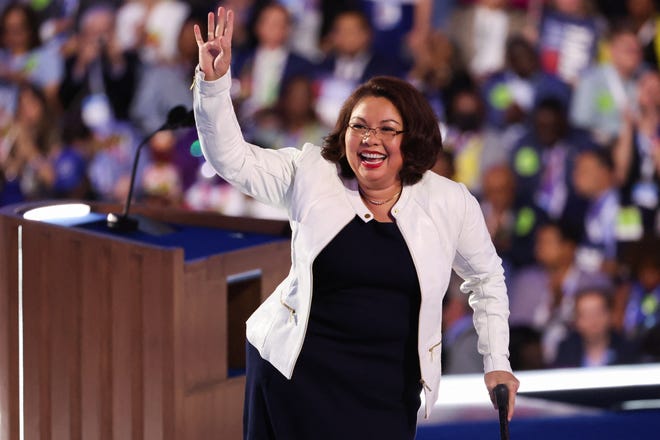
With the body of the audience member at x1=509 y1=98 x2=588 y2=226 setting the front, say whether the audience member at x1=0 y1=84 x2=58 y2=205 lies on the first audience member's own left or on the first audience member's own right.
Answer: on the first audience member's own right

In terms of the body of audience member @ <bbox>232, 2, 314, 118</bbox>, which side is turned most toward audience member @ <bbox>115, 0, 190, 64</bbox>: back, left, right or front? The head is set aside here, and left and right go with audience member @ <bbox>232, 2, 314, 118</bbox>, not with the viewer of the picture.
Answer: right

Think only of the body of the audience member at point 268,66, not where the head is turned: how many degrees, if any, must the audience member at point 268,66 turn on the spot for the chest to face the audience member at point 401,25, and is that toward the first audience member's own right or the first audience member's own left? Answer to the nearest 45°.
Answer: approximately 90° to the first audience member's own left

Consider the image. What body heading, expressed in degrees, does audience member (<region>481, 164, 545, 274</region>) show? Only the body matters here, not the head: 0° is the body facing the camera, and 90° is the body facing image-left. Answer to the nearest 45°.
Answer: approximately 45°

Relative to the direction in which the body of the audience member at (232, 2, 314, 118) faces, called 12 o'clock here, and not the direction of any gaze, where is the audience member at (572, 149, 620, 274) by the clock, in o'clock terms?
the audience member at (572, 149, 620, 274) is roughly at 9 o'clock from the audience member at (232, 2, 314, 118).

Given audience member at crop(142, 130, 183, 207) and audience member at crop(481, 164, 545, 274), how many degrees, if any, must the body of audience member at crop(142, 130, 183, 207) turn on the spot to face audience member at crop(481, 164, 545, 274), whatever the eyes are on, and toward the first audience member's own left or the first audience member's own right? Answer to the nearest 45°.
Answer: approximately 90° to the first audience member's own left

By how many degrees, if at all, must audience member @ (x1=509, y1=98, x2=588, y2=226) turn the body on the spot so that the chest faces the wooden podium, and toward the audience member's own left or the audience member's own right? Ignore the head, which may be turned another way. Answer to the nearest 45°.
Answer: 0° — they already face it

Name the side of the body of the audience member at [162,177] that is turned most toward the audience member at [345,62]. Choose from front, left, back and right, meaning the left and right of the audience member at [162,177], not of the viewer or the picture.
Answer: left
